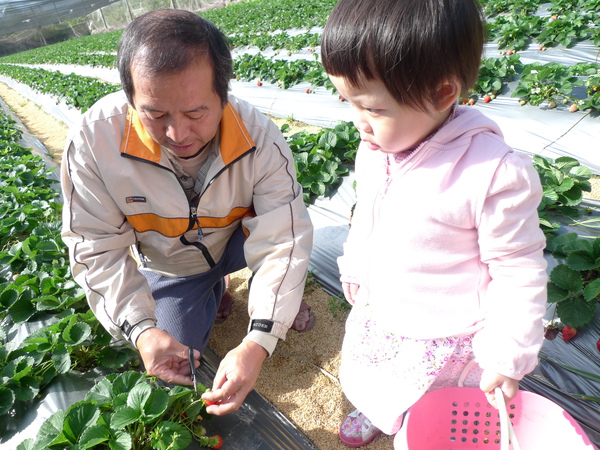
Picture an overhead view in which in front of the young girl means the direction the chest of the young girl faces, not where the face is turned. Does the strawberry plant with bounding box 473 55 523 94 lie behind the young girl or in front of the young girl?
behind

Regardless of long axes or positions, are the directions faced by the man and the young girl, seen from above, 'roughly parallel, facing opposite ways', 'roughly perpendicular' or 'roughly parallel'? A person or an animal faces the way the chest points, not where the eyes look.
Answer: roughly perpendicular

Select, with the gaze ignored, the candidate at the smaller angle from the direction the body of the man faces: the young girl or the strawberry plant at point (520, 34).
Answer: the young girl

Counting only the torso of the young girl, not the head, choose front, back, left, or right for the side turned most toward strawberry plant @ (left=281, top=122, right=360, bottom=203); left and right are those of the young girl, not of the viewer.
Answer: right

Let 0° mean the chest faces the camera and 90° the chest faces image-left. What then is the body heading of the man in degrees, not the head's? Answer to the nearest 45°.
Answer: approximately 0°

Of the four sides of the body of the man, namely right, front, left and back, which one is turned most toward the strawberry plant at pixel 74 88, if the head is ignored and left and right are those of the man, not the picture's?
back

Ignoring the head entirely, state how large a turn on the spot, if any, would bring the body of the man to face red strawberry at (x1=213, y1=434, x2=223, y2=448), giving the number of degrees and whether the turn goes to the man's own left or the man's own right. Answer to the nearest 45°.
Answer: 0° — they already face it

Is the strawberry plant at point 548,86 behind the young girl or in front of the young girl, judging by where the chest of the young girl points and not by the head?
behind

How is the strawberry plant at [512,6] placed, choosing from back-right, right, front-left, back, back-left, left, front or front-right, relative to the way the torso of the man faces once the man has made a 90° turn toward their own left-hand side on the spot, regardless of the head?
front-left

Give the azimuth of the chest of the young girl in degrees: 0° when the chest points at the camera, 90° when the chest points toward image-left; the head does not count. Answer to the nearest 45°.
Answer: approximately 45°
